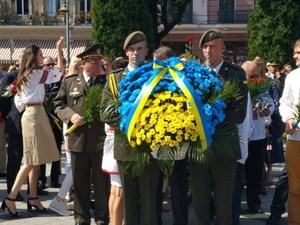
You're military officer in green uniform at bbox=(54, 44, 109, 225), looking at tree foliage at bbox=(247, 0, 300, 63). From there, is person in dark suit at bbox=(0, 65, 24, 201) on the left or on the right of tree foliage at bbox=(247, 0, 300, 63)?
left

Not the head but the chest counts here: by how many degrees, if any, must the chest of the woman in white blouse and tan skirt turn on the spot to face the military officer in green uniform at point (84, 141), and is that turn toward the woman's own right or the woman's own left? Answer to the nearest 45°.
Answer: approximately 45° to the woman's own right

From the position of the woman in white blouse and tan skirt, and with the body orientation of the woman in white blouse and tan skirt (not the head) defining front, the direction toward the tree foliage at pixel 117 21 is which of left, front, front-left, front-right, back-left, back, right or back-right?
left

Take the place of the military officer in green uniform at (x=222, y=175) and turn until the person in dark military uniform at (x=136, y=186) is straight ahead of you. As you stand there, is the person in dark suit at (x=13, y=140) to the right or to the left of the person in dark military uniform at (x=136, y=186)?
right
